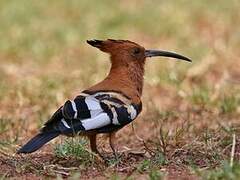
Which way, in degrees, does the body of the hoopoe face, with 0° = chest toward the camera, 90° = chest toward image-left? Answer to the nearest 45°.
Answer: approximately 270°
